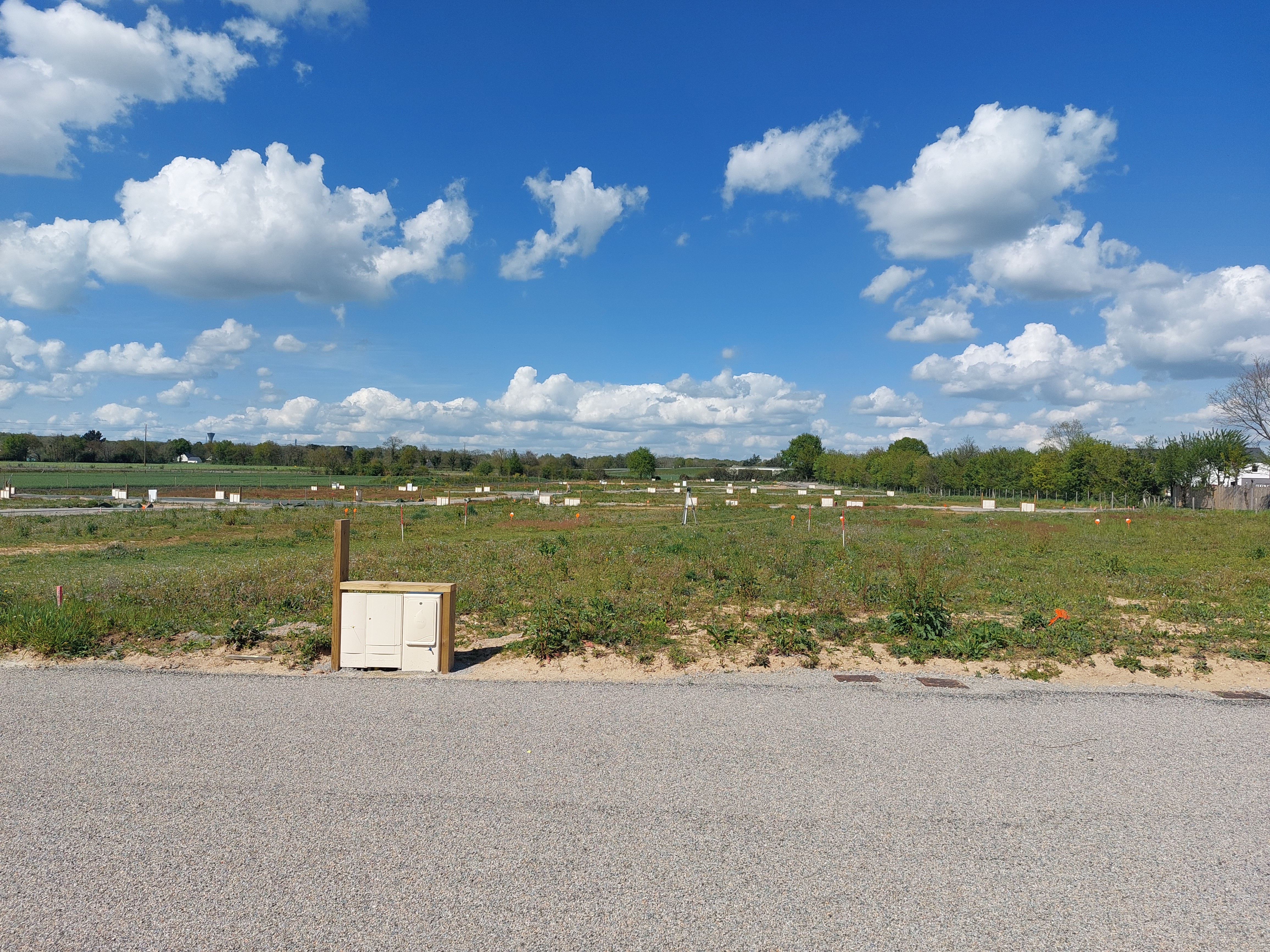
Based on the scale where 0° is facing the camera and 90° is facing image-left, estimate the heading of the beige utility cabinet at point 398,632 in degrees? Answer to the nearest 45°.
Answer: approximately 0°

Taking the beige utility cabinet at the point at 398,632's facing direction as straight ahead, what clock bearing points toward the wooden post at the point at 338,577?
The wooden post is roughly at 4 o'clock from the beige utility cabinet.
